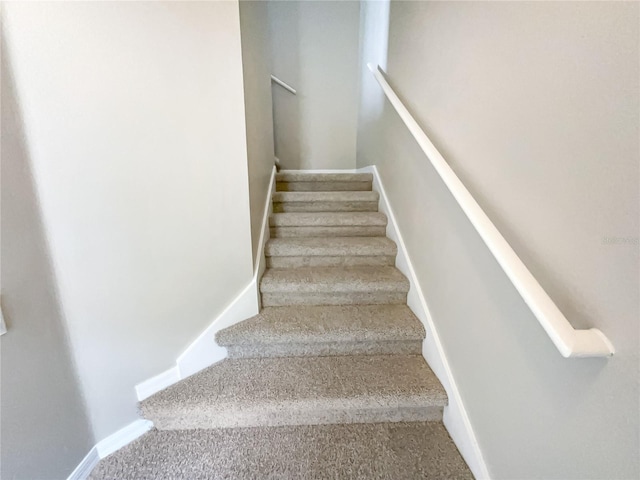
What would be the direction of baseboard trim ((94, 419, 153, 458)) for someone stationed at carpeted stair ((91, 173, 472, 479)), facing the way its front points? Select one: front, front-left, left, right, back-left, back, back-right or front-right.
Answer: right

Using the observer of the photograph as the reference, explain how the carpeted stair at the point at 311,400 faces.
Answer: facing the viewer
